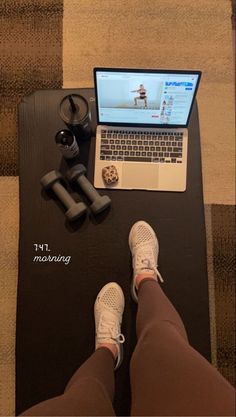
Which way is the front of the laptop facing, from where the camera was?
facing the viewer
